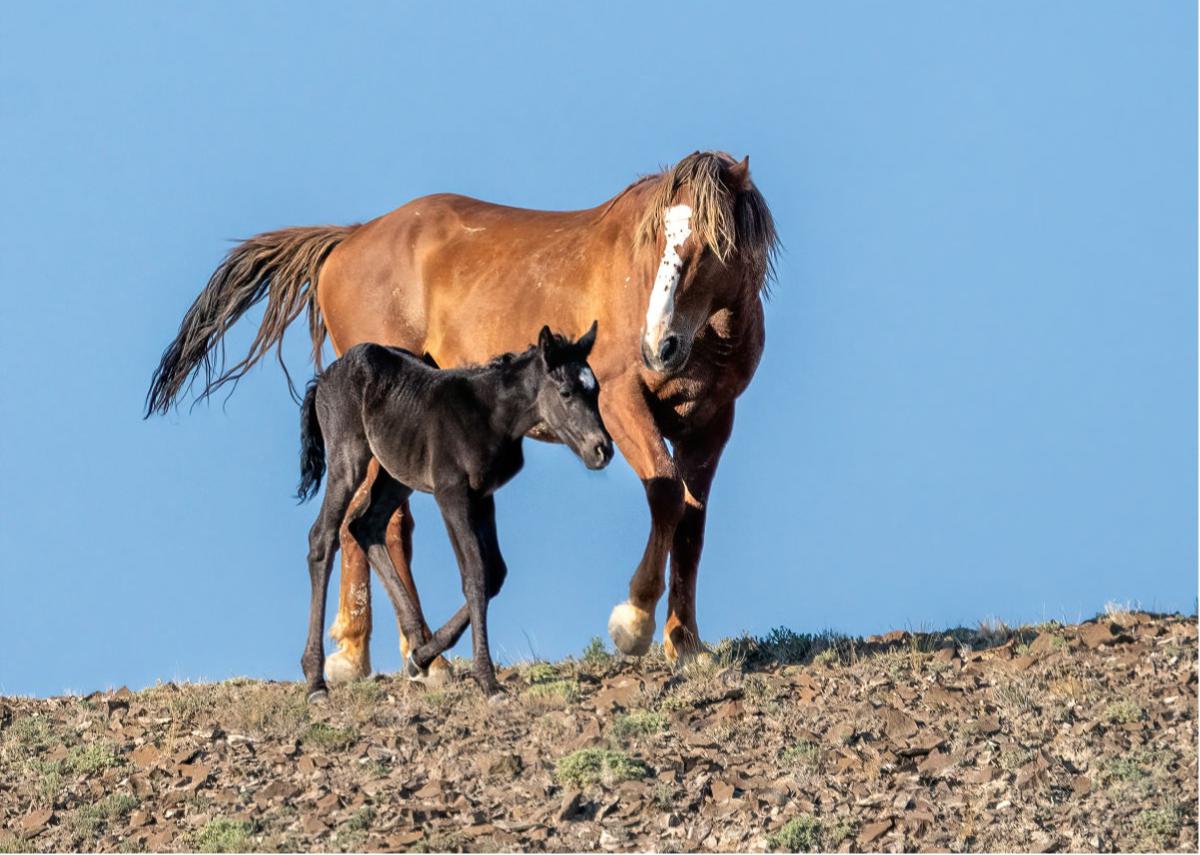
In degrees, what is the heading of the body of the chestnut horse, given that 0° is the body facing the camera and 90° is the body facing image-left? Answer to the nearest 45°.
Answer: approximately 315°

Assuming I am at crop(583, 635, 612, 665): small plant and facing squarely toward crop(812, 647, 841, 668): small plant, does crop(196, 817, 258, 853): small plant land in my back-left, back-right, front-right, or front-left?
back-right

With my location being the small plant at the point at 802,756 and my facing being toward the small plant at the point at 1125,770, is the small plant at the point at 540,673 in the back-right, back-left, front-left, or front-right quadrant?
back-left

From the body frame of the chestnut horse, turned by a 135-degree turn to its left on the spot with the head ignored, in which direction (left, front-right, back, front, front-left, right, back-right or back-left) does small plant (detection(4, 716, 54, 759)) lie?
left

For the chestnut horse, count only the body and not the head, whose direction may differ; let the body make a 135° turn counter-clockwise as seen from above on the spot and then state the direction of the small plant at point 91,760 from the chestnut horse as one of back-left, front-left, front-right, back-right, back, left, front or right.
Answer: left
